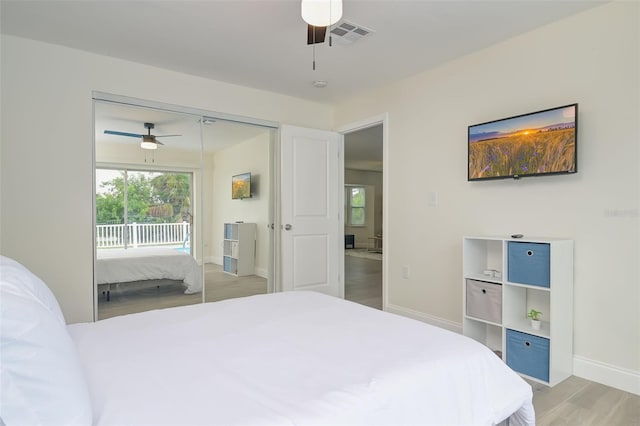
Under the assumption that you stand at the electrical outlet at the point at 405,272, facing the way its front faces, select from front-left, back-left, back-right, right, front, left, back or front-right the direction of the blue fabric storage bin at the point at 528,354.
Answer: left

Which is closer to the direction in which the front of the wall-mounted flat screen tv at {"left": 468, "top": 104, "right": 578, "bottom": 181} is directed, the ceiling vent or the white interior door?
the ceiling vent

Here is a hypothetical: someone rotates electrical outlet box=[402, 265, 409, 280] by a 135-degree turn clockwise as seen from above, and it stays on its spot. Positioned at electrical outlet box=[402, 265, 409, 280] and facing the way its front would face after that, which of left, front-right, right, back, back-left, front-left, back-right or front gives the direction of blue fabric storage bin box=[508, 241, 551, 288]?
back-right

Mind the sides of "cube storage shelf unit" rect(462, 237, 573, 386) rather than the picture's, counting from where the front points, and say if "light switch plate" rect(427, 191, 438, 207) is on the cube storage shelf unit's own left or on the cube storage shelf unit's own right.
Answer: on the cube storage shelf unit's own right

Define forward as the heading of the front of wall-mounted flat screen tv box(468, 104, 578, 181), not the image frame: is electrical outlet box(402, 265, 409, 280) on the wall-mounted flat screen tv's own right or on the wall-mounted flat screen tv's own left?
on the wall-mounted flat screen tv's own right

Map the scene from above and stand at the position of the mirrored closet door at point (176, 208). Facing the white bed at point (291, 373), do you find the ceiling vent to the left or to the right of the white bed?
left

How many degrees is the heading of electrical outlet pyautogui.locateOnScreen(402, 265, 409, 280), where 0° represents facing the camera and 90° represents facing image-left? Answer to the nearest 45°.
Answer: approximately 45°

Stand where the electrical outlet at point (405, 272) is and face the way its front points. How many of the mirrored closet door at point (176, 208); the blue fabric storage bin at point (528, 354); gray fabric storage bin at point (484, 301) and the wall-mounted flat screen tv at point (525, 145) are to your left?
3

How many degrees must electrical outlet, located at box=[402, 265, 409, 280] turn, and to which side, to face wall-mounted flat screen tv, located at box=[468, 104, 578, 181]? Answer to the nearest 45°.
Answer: approximately 90° to its left

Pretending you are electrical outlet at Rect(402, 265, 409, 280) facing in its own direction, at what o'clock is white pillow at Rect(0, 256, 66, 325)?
The white pillow is roughly at 11 o'clock from the electrical outlet.
